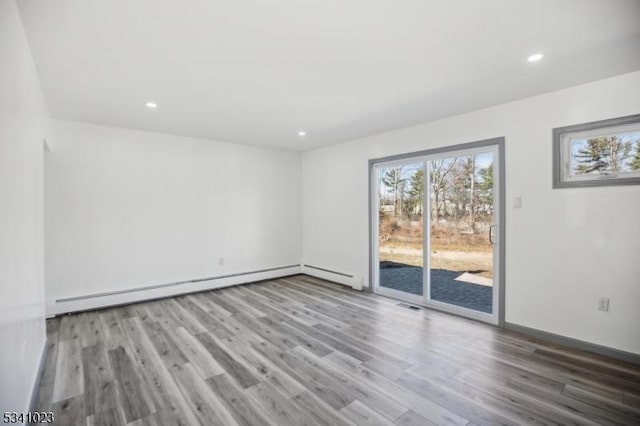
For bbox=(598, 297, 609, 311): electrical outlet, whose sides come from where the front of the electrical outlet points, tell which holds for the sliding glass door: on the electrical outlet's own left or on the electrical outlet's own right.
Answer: on the electrical outlet's own right

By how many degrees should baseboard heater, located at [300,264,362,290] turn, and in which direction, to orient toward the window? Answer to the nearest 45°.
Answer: approximately 90° to its left

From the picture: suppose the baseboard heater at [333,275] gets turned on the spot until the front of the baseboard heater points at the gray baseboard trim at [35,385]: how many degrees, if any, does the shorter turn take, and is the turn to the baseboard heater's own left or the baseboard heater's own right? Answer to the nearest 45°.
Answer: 0° — it already faces it

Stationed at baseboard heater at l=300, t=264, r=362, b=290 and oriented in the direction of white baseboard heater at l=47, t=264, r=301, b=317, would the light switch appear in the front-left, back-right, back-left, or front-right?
back-left

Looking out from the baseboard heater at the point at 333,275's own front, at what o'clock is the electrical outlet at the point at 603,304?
The electrical outlet is roughly at 9 o'clock from the baseboard heater.

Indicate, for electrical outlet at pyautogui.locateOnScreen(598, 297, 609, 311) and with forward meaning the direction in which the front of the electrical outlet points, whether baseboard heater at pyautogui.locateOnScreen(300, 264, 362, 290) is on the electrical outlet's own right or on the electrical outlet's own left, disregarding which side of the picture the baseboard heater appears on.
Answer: on the electrical outlet's own right

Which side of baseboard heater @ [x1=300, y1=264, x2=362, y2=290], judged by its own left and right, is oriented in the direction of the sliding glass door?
left
